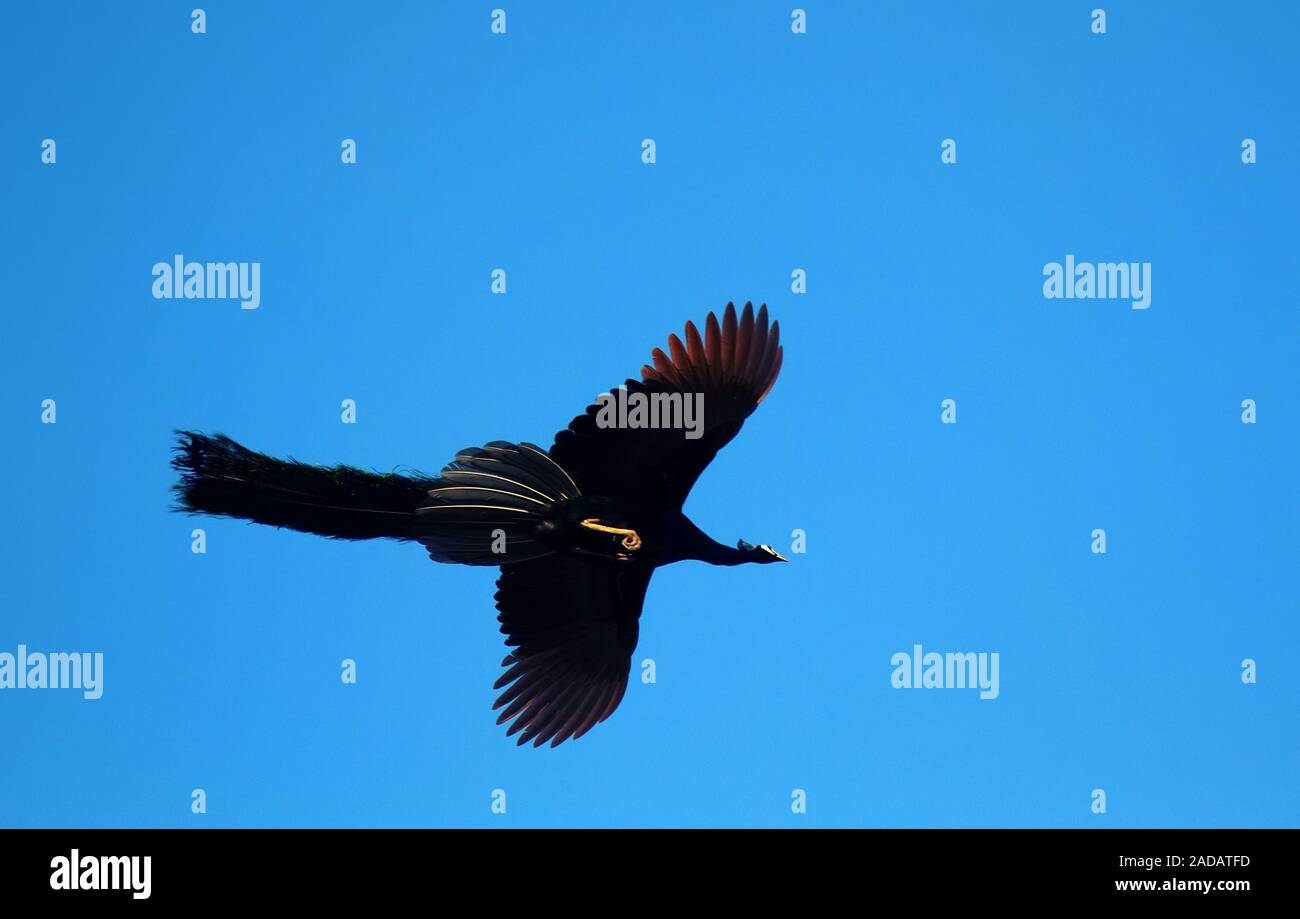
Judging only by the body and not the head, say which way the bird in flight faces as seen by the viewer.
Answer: to the viewer's right
